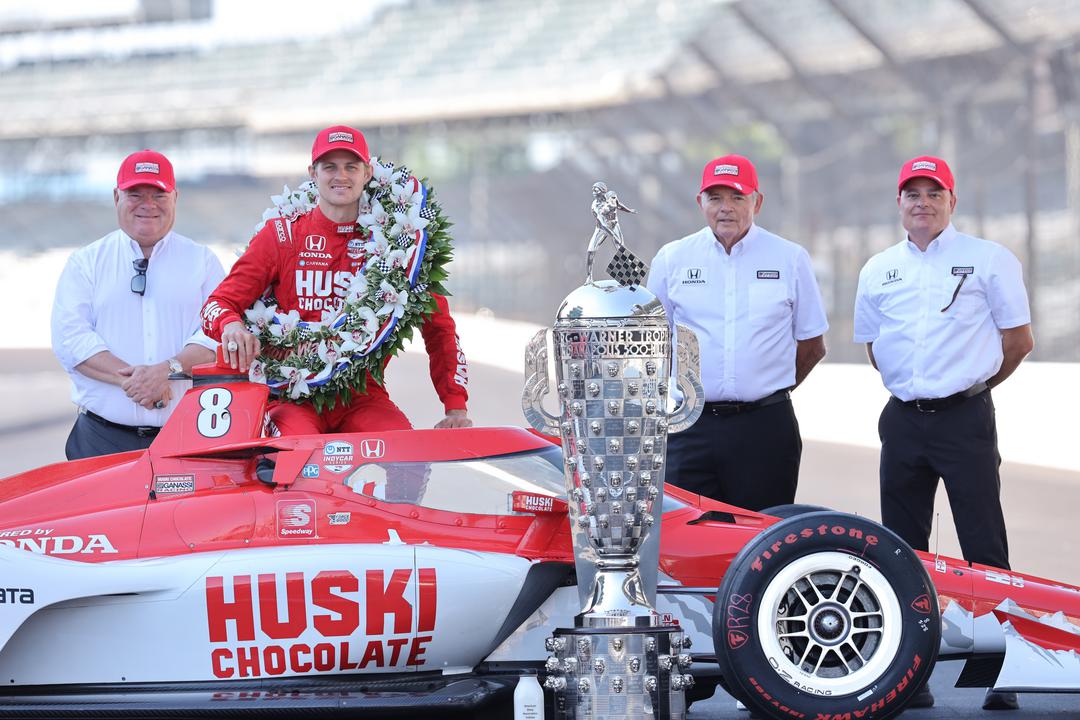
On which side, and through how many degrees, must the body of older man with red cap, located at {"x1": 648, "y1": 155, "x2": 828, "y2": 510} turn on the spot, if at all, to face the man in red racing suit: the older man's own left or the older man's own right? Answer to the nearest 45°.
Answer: approximately 45° to the older man's own right

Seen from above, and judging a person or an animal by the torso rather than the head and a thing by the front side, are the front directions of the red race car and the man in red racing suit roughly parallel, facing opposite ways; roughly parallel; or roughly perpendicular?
roughly perpendicular

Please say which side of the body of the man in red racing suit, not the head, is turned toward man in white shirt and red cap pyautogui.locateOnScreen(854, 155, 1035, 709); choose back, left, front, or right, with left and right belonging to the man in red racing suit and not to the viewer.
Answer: left

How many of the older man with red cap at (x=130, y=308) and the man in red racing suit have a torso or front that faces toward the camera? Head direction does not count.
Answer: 2

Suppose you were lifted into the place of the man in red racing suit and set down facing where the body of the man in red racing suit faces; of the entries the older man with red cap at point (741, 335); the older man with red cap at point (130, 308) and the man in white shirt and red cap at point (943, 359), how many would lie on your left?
2
